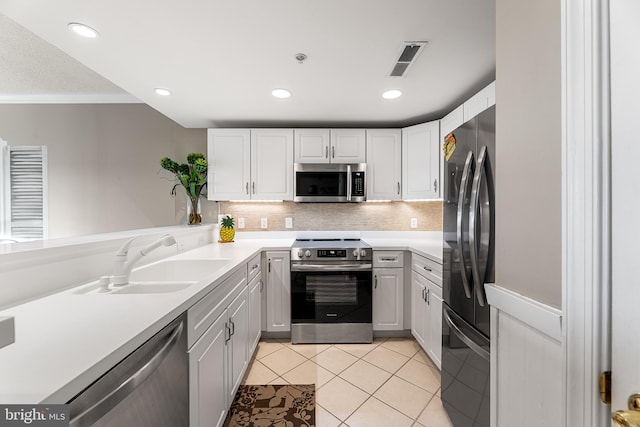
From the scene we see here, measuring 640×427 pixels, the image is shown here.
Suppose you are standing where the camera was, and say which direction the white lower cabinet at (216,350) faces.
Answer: facing the viewer and to the right of the viewer

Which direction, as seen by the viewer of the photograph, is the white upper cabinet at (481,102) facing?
facing the viewer and to the left of the viewer

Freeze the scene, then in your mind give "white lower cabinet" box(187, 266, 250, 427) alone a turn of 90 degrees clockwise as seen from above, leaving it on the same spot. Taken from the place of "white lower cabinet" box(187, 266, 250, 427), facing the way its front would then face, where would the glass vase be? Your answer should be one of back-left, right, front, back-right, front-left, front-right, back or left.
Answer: back-right

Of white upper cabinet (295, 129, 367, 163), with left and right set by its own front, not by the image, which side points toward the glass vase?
right

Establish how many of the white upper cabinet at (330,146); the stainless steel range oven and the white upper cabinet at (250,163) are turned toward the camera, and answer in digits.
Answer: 3

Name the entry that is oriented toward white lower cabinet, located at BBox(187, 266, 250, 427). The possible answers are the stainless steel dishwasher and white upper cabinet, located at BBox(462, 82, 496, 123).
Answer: the white upper cabinet

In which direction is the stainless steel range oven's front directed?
toward the camera

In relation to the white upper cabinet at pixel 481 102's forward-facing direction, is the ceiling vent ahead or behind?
ahead

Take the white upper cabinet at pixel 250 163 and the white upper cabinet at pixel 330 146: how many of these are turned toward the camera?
2

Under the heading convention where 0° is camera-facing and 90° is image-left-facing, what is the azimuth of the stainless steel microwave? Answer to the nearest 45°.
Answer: approximately 0°
